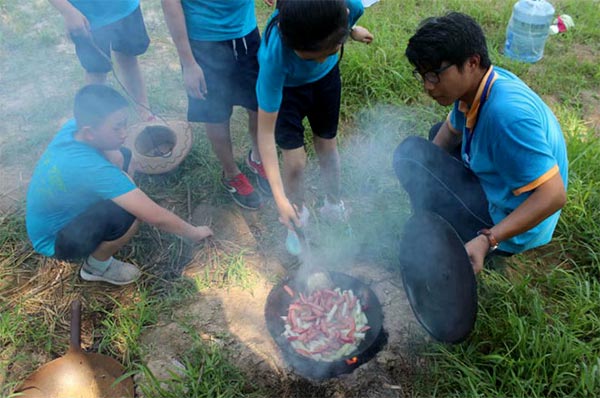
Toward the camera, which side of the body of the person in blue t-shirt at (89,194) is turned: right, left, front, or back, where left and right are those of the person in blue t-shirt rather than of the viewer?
right

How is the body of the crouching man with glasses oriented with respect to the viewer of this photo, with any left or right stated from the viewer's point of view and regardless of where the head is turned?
facing to the left of the viewer

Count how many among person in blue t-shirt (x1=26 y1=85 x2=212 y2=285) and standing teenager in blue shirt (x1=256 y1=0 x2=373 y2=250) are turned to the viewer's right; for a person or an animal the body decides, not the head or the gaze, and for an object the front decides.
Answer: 1

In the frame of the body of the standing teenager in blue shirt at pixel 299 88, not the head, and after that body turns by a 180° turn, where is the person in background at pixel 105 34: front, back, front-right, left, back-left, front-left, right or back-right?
front-left

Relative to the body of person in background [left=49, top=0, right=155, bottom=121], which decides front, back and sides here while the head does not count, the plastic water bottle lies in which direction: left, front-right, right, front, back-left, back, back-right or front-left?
front-left

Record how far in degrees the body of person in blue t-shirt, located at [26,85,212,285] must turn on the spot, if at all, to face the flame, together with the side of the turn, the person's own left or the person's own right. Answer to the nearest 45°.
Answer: approximately 45° to the person's own right

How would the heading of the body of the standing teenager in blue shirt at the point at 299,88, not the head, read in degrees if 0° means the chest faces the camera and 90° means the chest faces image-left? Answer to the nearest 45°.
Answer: approximately 0°
